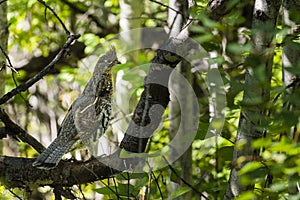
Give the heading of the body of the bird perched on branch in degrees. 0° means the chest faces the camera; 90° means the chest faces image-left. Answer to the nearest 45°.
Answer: approximately 270°

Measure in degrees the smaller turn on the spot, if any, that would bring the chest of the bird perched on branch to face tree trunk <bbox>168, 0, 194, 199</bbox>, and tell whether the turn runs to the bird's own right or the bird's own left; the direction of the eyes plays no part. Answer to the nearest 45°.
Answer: approximately 45° to the bird's own left
